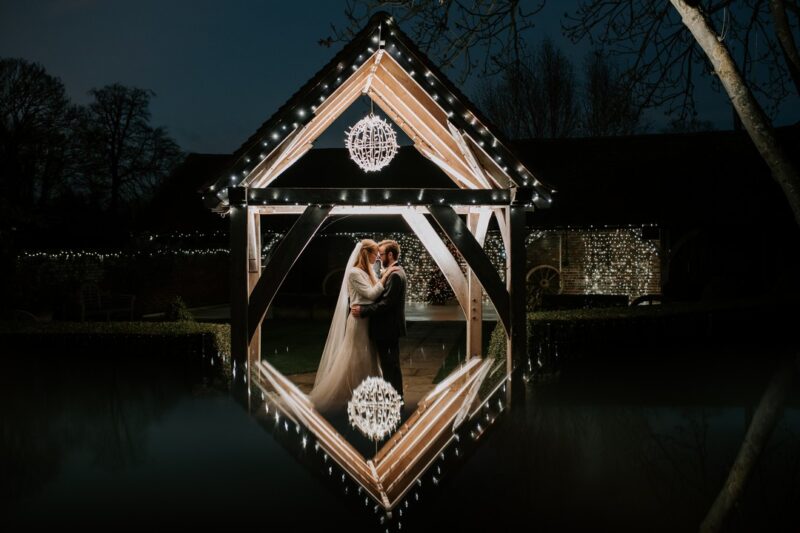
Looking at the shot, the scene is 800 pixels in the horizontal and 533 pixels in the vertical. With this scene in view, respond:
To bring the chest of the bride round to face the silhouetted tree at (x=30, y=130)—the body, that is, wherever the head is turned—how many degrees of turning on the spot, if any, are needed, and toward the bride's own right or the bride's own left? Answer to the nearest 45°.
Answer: approximately 135° to the bride's own left

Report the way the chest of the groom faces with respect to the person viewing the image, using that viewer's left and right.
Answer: facing to the left of the viewer

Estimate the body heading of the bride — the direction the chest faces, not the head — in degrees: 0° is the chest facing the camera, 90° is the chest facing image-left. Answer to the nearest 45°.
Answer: approximately 270°

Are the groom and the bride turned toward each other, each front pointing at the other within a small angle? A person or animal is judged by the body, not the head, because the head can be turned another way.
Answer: yes

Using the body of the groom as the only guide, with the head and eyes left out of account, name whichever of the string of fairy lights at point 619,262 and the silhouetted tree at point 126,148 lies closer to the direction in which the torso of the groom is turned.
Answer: the silhouetted tree

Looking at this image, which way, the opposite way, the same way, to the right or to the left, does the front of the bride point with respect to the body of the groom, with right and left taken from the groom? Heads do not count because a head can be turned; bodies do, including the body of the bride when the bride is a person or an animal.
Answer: the opposite way

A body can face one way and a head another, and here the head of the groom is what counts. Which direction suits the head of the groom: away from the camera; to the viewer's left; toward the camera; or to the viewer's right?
to the viewer's left

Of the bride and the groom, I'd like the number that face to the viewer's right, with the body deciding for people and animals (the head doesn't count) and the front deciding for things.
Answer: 1

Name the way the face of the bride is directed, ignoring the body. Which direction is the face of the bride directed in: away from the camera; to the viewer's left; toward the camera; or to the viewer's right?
to the viewer's right
